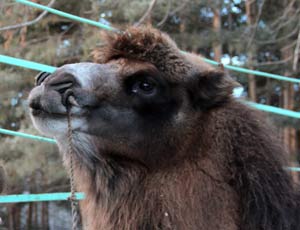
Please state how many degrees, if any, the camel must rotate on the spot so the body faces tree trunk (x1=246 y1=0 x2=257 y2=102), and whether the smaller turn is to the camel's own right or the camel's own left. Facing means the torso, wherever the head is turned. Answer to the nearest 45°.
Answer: approximately 90° to the camel's own right

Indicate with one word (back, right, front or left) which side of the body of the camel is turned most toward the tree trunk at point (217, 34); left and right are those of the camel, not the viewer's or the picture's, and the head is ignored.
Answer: right

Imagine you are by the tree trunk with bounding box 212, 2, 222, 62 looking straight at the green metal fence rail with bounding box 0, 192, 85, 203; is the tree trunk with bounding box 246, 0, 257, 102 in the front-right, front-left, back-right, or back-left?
back-left

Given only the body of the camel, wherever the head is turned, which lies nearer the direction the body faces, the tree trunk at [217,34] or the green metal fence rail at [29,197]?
the green metal fence rail

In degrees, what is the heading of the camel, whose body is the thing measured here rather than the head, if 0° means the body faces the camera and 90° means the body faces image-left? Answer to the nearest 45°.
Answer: approximately 90°

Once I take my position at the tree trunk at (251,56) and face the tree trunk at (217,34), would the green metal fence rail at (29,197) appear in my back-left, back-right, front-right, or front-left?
front-left
